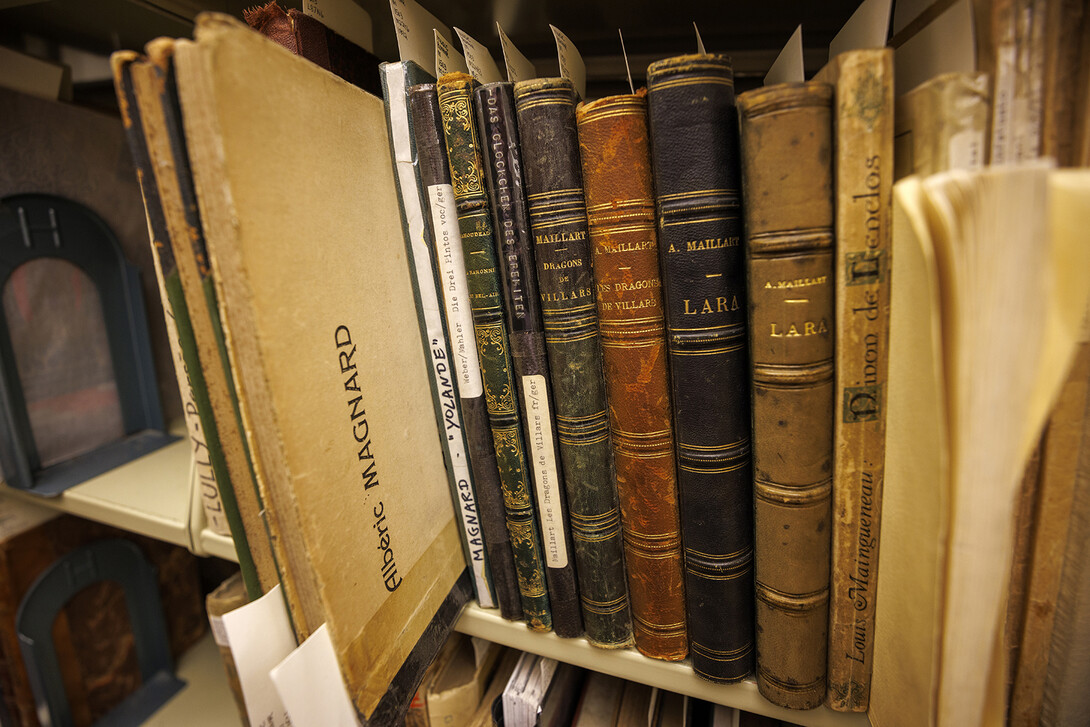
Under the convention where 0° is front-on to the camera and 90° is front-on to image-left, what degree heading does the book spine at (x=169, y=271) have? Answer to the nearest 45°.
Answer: approximately 0°

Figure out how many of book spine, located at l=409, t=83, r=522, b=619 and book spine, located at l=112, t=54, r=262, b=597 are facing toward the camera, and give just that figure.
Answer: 2

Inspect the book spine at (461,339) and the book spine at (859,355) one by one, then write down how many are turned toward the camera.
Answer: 2
